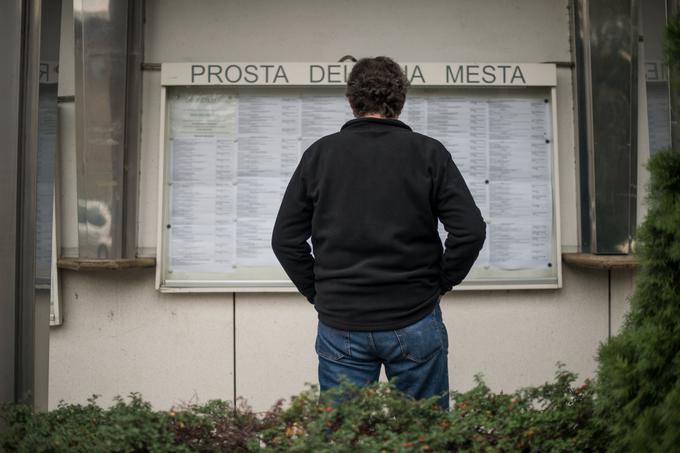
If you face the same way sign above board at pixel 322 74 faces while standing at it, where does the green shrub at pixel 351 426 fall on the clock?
The green shrub is roughly at 12 o'clock from the sign above board.

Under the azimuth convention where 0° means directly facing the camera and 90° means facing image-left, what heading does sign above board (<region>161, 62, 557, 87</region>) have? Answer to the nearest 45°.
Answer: approximately 0°

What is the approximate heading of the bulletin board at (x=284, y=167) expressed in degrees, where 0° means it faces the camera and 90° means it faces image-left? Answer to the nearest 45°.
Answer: approximately 0°
